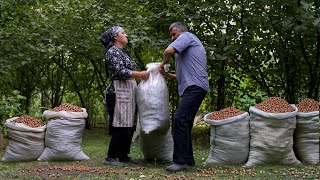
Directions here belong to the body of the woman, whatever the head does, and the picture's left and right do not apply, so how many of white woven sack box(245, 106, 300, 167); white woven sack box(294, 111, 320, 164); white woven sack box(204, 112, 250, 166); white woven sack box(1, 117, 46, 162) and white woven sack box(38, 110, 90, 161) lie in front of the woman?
3

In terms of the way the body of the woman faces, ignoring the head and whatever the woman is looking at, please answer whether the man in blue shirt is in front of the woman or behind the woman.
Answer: in front

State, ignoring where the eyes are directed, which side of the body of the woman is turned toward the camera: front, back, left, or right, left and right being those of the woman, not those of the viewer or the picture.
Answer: right

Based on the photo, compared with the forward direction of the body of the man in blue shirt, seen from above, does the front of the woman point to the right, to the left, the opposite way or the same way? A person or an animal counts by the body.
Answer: the opposite way

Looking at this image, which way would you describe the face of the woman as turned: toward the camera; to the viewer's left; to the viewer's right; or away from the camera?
to the viewer's right

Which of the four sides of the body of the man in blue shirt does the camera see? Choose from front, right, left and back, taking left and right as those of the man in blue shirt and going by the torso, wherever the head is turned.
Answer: left

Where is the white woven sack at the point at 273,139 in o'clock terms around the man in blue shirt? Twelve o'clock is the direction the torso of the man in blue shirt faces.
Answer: The white woven sack is roughly at 6 o'clock from the man in blue shirt.

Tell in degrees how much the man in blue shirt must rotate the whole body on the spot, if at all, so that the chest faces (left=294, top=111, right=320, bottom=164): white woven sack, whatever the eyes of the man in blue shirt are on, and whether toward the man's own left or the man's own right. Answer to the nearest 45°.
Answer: approximately 180°

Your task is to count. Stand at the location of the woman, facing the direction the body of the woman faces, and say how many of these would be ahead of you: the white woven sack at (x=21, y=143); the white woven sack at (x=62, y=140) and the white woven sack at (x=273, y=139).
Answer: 1

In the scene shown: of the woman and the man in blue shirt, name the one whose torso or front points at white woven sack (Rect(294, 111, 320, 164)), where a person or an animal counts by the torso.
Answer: the woman
